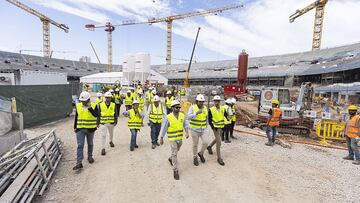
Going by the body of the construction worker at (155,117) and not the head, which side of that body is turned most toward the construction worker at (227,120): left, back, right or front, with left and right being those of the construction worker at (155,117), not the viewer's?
left

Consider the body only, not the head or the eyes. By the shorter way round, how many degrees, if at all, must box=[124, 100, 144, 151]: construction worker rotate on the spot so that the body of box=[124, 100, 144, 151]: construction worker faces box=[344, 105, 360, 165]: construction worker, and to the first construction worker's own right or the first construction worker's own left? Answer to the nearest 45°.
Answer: approximately 90° to the first construction worker's own left

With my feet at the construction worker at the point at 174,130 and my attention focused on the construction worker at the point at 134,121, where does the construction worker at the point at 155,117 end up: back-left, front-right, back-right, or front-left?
front-right

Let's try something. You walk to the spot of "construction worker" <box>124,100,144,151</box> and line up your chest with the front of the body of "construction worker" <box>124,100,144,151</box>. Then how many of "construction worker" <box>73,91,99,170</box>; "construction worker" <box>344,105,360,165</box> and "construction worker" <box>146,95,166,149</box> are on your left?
2

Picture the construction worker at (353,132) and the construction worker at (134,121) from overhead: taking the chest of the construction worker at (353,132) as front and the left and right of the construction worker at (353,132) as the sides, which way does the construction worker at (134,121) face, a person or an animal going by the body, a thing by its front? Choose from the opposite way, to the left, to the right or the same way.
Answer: to the left

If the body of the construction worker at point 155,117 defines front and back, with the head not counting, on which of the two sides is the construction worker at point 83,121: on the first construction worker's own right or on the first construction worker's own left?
on the first construction worker's own right

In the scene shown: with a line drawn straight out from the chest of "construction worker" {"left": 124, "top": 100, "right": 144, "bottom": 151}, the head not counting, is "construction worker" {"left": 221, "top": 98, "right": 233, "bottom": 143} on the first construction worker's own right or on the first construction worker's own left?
on the first construction worker's own left

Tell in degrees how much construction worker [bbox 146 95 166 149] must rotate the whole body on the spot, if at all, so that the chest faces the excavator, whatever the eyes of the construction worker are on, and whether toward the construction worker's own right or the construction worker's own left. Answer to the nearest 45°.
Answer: approximately 135° to the construction worker's own left

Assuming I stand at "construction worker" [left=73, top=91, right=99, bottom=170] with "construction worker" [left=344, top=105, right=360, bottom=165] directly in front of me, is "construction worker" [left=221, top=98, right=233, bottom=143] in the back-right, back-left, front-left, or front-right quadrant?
front-left

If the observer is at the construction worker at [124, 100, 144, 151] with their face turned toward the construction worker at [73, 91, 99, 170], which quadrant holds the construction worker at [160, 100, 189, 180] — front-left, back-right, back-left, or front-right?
front-left

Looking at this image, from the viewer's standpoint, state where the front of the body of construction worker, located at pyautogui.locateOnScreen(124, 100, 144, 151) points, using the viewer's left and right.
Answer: facing the viewer

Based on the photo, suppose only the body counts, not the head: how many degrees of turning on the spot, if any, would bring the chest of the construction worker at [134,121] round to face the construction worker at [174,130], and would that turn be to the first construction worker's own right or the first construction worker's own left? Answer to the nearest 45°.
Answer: approximately 45° to the first construction worker's own left

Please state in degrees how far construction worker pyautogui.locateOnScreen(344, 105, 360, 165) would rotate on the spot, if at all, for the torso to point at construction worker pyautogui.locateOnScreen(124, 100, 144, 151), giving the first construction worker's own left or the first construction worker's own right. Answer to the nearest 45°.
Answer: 0° — they already face them

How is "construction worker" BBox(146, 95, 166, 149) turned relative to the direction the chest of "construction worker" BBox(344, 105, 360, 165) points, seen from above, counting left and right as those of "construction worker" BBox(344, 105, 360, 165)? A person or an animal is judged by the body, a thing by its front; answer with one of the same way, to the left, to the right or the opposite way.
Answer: to the left

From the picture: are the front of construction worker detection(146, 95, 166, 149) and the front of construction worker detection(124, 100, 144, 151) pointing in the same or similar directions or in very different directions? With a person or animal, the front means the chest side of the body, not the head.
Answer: same or similar directions

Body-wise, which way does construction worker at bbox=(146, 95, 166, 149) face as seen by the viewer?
toward the camera

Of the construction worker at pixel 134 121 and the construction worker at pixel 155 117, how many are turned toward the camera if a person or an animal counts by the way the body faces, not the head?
2

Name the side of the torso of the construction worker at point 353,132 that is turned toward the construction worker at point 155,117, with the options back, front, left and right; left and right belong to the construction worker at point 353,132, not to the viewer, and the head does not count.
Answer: front
